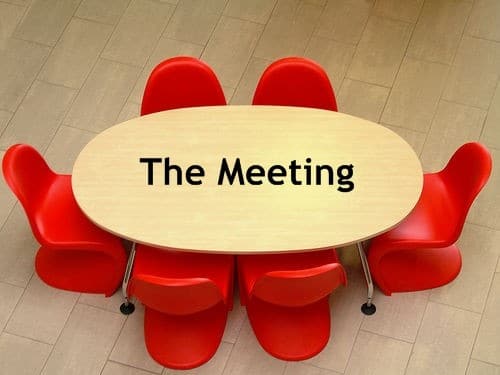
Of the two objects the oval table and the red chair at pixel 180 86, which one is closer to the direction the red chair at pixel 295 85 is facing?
the oval table

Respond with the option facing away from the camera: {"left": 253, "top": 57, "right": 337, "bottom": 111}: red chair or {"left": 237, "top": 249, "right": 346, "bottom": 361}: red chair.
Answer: {"left": 237, "top": 249, "right": 346, "bottom": 361}: red chair

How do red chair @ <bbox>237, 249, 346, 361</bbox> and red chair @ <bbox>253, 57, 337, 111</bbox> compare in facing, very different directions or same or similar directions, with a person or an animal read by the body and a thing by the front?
very different directions

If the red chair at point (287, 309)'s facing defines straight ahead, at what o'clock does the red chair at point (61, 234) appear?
the red chair at point (61, 234) is roughly at 9 o'clock from the red chair at point (287, 309).

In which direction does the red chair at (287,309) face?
away from the camera

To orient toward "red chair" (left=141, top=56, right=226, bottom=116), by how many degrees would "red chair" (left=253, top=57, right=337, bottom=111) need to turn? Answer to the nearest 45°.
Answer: approximately 90° to its right

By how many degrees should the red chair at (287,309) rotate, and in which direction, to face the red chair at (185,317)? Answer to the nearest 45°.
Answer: approximately 90° to its left

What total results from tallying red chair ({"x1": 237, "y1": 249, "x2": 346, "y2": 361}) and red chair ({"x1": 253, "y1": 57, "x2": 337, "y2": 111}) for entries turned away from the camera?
1

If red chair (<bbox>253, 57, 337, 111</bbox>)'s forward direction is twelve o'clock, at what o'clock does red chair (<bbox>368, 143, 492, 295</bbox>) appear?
red chair (<bbox>368, 143, 492, 295</bbox>) is roughly at 10 o'clock from red chair (<bbox>253, 57, 337, 111</bbox>).
